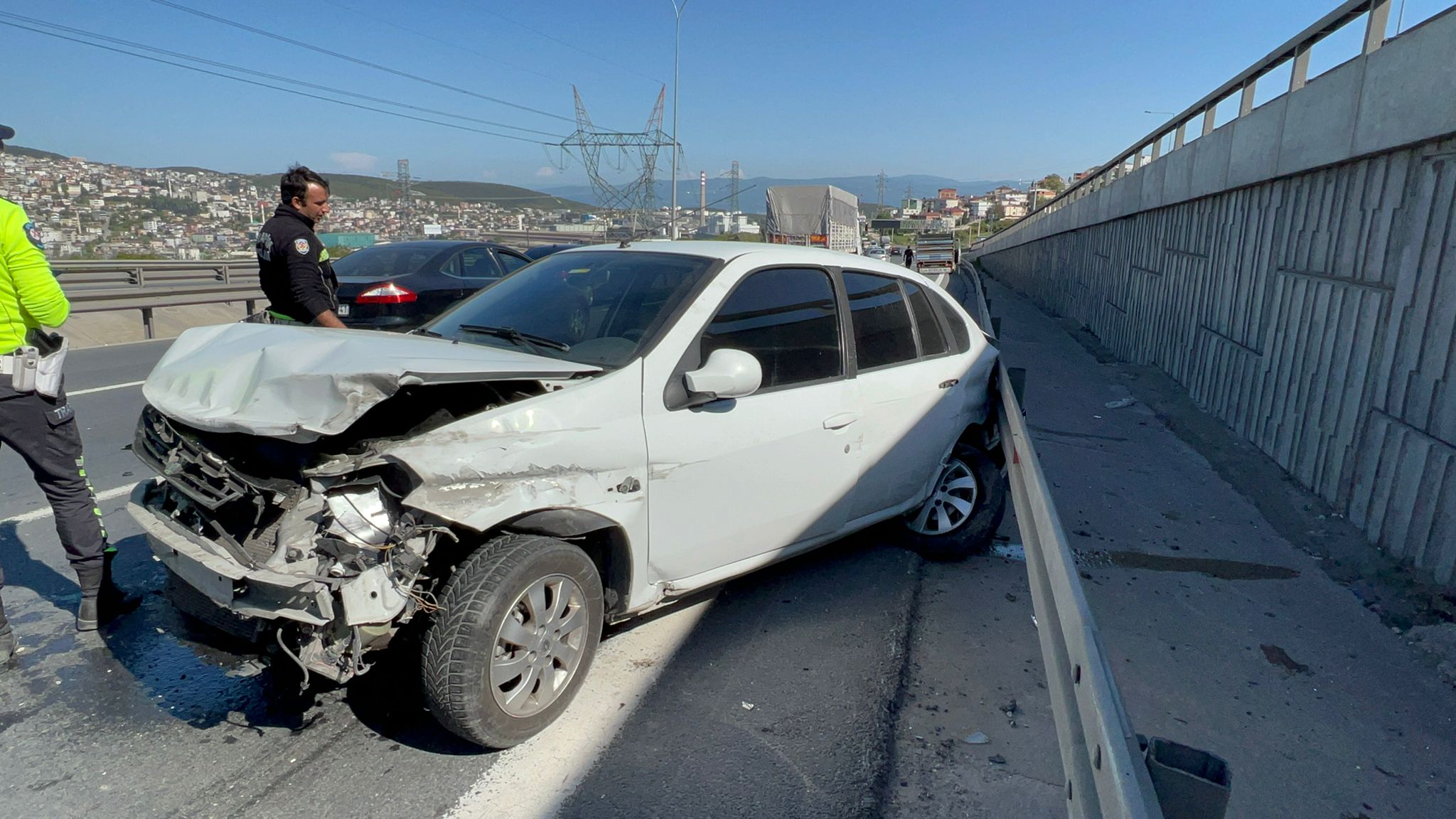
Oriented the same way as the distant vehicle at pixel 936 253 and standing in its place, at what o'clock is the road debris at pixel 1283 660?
The road debris is roughly at 6 o'clock from the distant vehicle.

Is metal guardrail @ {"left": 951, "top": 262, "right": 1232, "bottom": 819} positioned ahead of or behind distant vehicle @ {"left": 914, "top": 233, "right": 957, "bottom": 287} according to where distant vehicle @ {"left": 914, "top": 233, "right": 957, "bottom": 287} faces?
behind

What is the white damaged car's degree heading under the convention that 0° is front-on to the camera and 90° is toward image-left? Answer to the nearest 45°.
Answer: approximately 45°

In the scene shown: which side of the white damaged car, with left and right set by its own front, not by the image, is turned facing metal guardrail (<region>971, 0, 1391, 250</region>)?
back

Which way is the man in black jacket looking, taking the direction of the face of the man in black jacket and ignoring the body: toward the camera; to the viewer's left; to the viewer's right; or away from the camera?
to the viewer's right

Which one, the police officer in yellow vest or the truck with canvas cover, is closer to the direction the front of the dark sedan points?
the truck with canvas cover

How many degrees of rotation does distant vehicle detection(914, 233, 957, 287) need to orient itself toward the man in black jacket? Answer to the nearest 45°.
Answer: approximately 180°

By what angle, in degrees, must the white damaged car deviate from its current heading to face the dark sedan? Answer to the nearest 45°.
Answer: approximately 135° to its right

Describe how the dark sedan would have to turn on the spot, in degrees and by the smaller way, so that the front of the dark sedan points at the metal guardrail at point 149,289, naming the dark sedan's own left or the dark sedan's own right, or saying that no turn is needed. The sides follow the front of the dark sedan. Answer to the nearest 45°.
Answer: approximately 90° to the dark sedan's own left

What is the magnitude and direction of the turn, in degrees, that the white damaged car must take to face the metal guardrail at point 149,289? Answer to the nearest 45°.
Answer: approximately 90° to its right

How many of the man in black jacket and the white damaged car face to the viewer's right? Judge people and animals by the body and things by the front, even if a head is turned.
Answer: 1

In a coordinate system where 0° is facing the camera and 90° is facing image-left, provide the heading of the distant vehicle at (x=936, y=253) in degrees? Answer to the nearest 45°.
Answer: approximately 180°

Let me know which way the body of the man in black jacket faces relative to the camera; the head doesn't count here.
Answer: to the viewer's right

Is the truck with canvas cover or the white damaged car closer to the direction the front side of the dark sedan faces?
the truck with canvas cover
